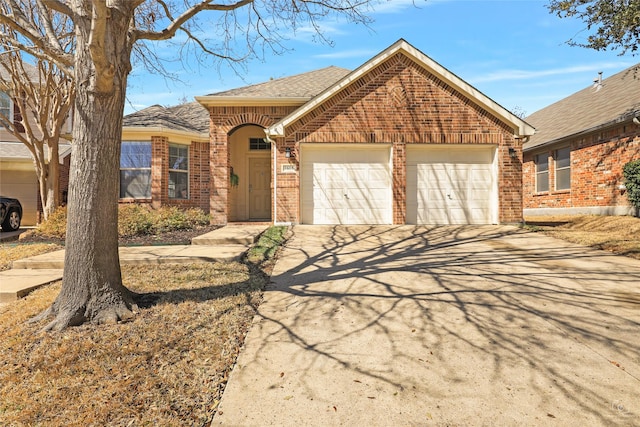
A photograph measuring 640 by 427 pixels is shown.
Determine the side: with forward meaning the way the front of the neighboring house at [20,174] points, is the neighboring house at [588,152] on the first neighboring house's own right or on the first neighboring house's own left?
on the first neighboring house's own left

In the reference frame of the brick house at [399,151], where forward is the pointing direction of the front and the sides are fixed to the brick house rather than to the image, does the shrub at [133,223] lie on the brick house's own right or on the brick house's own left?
on the brick house's own right

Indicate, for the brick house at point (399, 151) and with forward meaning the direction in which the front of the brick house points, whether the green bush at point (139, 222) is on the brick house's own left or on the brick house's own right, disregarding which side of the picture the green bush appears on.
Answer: on the brick house's own right

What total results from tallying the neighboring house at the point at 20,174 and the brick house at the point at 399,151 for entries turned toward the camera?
2

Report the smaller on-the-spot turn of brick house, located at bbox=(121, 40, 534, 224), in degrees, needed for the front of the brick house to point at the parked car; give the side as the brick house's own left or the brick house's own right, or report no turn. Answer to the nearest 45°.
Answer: approximately 90° to the brick house's own right

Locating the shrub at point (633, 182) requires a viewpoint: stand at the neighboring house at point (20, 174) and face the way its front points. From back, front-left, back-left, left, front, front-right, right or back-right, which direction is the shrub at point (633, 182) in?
front-left

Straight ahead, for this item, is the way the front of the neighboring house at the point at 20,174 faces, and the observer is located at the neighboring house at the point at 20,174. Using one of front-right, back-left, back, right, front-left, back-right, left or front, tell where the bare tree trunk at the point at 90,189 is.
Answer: front

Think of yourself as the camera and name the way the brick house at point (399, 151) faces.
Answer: facing the viewer

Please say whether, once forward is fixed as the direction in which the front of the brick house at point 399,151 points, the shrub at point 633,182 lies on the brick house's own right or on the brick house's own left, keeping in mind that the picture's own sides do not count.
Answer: on the brick house's own left

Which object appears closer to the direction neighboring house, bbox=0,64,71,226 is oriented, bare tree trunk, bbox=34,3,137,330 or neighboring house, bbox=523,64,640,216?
the bare tree trunk

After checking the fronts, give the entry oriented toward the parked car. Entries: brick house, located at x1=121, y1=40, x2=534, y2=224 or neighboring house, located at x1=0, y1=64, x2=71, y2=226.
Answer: the neighboring house

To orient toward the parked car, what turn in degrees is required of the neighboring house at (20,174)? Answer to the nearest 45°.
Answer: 0° — it already faces it
